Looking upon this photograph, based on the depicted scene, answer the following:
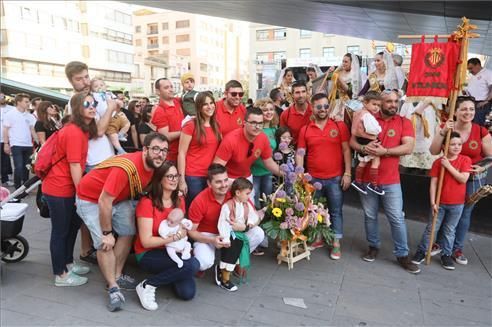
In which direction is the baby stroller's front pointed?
to the viewer's left

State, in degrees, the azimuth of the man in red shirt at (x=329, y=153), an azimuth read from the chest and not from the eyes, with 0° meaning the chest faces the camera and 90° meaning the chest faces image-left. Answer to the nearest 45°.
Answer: approximately 0°

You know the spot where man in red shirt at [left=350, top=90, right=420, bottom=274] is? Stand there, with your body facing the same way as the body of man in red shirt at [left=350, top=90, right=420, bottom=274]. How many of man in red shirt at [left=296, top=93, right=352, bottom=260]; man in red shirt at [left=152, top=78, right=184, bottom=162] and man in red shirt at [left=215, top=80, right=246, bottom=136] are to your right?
3

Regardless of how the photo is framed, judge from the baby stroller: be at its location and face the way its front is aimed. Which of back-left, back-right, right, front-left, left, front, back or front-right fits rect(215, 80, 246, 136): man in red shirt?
back

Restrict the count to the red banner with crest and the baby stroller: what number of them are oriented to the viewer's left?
1

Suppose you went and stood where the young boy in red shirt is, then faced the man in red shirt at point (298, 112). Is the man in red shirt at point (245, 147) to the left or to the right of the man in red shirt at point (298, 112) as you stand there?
left
